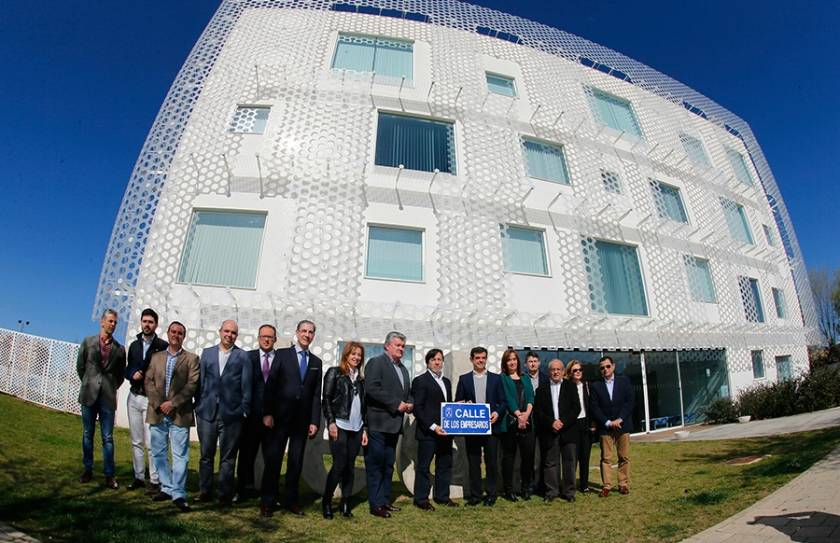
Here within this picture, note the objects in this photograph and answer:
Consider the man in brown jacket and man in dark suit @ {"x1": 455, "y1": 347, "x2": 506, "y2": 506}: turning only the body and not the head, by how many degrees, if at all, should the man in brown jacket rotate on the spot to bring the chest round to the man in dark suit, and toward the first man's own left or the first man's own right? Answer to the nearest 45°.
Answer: approximately 90° to the first man's own left

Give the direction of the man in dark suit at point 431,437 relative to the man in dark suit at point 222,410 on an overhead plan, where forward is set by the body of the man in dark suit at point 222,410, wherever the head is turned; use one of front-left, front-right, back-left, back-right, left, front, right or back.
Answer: left

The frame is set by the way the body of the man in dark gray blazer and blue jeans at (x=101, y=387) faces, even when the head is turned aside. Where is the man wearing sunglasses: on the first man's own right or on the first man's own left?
on the first man's own left

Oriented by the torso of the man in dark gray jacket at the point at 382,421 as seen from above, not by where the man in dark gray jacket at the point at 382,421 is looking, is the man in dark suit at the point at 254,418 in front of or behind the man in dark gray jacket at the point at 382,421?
behind

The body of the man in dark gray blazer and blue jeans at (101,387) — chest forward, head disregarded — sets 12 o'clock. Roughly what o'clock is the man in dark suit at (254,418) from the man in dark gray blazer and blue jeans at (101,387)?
the man in dark suit at (254,418) is roughly at 10 o'clock from the man in dark gray blazer and blue jeans at (101,387).

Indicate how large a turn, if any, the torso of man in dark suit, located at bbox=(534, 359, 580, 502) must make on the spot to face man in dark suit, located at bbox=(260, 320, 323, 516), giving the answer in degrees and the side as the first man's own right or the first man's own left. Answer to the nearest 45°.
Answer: approximately 45° to the first man's own right

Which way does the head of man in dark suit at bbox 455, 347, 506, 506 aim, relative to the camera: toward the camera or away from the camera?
toward the camera

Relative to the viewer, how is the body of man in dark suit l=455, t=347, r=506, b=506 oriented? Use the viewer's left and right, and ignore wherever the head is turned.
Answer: facing the viewer

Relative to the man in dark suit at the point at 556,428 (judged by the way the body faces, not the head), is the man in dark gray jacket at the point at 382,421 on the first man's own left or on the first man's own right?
on the first man's own right

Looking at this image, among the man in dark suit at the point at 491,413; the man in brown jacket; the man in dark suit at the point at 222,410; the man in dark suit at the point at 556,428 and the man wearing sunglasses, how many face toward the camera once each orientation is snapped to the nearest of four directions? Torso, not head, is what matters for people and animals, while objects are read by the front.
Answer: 5

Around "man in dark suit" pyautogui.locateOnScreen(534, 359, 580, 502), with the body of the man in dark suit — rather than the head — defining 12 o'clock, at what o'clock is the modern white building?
The modern white building is roughly at 5 o'clock from the man in dark suit.

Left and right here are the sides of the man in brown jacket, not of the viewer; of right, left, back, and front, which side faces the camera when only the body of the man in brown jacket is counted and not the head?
front

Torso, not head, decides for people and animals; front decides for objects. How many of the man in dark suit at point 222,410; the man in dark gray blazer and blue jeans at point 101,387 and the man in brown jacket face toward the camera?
3

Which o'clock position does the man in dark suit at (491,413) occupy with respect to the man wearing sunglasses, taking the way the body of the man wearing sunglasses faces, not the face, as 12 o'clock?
The man in dark suit is roughly at 2 o'clock from the man wearing sunglasses.

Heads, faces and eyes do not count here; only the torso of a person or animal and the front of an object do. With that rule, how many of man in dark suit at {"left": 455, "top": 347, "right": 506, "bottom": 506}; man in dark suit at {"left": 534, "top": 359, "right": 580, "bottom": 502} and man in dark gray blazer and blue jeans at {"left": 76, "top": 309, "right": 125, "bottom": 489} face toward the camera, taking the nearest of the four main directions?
3

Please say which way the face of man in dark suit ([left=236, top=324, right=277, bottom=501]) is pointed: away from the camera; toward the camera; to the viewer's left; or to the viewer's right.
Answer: toward the camera
